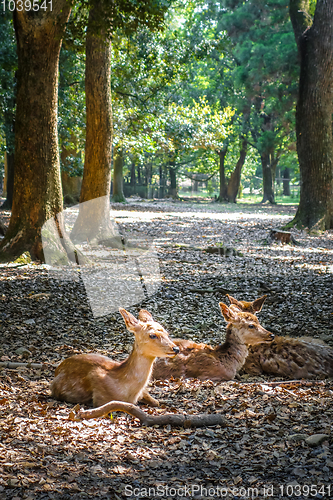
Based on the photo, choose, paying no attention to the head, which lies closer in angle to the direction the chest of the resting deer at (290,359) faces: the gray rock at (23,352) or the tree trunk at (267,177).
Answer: the gray rock

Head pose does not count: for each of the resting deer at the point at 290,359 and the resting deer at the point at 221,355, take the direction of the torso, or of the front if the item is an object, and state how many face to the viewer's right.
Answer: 1

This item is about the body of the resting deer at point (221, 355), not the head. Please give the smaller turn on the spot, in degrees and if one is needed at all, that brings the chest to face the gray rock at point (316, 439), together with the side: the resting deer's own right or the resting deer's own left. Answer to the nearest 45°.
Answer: approximately 90° to the resting deer's own right

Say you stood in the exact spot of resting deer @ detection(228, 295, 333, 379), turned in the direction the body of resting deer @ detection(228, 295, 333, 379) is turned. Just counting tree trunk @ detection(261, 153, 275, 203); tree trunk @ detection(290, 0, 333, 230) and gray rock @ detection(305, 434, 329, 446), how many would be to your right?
2

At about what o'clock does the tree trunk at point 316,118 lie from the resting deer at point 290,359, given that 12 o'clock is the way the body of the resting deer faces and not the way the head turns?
The tree trunk is roughly at 3 o'clock from the resting deer.

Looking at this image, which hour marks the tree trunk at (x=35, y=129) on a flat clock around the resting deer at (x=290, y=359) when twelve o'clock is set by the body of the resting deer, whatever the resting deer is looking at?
The tree trunk is roughly at 1 o'clock from the resting deer.

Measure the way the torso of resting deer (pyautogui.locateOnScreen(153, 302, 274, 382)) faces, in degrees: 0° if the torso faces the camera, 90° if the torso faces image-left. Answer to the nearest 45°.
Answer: approximately 270°

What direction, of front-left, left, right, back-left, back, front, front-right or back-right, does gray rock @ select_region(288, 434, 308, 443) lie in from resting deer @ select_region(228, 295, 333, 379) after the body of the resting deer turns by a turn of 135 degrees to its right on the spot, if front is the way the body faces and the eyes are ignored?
back-right

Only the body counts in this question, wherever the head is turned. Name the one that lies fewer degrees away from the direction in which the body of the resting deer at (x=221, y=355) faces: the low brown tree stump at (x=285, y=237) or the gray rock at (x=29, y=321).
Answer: the low brown tree stump

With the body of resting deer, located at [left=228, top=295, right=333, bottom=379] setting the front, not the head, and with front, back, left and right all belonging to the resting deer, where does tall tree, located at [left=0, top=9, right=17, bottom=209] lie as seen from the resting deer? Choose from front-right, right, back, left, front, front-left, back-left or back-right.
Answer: front-right

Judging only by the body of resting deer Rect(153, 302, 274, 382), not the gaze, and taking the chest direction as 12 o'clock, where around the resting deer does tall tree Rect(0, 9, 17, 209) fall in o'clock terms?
The tall tree is roughly at 8 o'clock from the resting deer.

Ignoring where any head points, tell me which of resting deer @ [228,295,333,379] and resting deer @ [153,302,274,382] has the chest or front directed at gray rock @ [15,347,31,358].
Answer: resting deer @ [228,295,333,379]

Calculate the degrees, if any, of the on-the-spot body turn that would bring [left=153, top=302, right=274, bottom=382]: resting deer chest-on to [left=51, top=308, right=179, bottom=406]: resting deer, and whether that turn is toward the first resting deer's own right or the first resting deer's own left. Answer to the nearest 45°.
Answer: approximately 135° to the first resting deer's own right

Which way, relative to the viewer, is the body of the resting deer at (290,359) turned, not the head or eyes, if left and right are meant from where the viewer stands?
facing to the left of the viewer

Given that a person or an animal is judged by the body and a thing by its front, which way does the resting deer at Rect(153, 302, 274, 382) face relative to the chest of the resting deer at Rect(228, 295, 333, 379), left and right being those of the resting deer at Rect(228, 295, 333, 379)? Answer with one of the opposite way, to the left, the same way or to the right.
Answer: the opposite way

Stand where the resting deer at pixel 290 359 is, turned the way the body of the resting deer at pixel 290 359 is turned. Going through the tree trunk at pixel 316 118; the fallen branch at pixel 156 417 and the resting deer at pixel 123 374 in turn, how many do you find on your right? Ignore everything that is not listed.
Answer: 1

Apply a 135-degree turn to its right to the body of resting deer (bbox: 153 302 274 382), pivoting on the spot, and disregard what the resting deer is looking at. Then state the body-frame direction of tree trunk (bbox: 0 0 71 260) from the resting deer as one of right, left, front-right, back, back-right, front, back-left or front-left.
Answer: right
